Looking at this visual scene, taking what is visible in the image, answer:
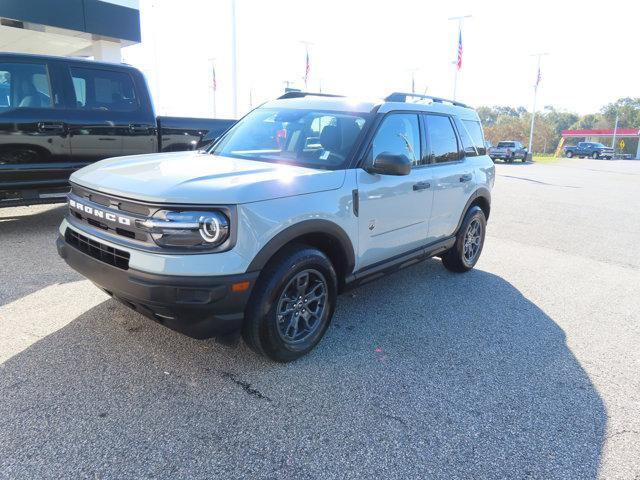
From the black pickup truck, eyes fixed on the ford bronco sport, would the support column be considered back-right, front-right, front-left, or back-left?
back-left

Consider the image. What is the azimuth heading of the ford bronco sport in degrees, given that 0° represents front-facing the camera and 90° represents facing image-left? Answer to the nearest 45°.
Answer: approximately 45°

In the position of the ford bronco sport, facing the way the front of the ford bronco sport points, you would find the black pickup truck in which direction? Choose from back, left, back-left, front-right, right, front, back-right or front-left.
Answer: right

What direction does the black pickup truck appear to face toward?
to the viewer's left

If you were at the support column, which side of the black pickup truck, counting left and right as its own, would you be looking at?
right

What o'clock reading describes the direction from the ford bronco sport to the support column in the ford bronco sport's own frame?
The support column is roughly at 4 o'clock from the ford bronco sport.

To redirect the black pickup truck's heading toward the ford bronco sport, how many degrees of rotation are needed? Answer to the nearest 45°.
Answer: approximately 90° to its left
